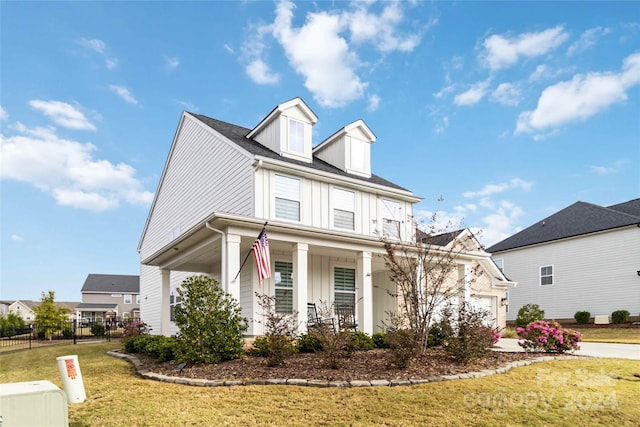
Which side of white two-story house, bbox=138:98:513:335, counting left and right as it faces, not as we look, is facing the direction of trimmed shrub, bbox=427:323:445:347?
front

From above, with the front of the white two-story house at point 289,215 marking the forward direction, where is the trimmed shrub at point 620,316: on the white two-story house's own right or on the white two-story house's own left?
on the white two-story house's own left

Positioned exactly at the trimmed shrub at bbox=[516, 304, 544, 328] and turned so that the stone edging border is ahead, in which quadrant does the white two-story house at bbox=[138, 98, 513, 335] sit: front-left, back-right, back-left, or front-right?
front-right

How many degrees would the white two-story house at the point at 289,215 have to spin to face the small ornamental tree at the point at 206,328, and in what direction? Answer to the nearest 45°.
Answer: approximately 45° to its right

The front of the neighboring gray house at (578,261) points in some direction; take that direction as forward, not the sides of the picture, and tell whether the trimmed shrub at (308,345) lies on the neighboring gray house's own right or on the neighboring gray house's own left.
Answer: on the neighboring gray house's own right

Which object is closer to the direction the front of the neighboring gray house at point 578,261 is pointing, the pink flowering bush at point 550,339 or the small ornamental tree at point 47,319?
the pink flowering bush

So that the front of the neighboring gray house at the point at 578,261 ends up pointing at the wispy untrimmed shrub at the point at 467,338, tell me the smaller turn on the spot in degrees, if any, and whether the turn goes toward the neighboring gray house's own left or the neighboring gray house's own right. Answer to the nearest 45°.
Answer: approximately 45° to the neighboring gray house's own right

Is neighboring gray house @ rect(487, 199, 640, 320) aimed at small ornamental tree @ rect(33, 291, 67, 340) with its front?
no

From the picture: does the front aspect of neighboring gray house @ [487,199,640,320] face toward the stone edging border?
no

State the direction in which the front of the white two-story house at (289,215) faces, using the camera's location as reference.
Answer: facing the viewer and to the right of the viewer

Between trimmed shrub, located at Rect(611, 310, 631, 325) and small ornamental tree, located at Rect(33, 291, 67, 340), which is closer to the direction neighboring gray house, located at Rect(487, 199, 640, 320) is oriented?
the trimmed shrub

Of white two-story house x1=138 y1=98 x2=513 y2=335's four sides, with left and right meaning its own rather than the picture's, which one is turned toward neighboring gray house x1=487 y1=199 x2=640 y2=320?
left

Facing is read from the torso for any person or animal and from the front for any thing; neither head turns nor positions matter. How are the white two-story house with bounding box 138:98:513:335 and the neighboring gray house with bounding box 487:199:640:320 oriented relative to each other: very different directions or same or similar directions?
same or similar directions

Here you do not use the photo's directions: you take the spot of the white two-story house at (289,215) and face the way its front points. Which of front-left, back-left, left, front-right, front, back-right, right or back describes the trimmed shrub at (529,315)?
left

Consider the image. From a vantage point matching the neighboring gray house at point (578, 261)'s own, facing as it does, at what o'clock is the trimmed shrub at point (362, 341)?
The trimmed shrub is roughly at 2 o'clock from the neighboring gray house.
